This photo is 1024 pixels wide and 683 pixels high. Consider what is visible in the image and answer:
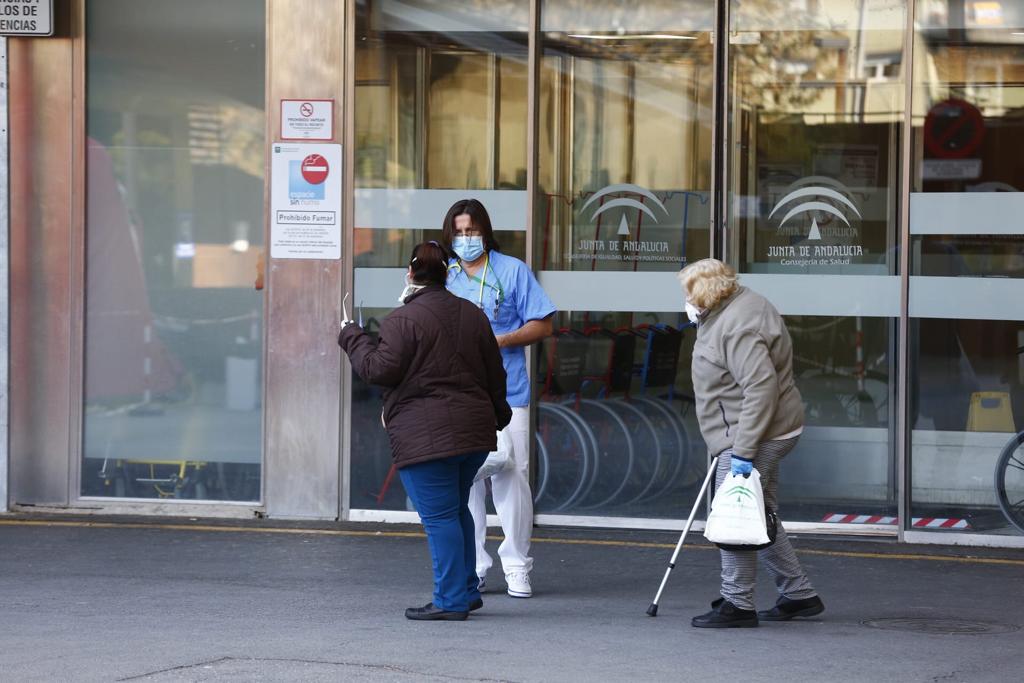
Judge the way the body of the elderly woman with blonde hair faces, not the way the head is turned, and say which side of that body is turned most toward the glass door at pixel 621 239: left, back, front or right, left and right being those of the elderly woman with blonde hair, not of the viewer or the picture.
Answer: right

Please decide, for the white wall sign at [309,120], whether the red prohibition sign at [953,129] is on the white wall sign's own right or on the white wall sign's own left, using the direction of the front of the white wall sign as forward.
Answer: on the white wall sign's own left

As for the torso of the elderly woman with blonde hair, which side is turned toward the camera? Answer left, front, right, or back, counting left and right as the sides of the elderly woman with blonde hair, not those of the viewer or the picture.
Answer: left

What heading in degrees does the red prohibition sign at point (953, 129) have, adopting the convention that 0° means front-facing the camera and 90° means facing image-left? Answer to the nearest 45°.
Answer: approximately 0°

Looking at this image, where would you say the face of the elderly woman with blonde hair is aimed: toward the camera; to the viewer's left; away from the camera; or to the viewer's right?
to the viewer's left

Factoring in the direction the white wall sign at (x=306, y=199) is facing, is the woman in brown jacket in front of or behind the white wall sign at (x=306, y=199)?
in front

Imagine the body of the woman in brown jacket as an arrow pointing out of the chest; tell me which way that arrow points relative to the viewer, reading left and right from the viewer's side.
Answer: facing away from the viewer and to the left of the viewer

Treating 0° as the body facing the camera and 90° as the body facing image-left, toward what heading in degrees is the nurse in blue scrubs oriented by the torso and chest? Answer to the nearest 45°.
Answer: approximately 45°

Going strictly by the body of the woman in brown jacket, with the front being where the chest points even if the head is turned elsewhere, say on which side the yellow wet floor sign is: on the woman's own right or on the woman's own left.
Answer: on the woman's own right

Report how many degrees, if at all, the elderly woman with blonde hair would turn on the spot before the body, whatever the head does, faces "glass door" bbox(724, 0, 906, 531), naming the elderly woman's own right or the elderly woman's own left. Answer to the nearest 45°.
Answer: approximately 90° to the elderly woman's own right
